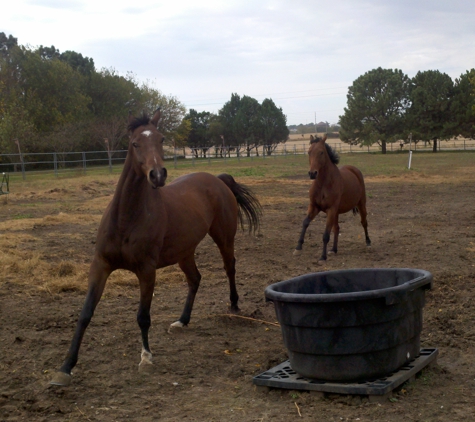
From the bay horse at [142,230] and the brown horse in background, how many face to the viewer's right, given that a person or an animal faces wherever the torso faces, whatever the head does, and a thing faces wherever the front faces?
0

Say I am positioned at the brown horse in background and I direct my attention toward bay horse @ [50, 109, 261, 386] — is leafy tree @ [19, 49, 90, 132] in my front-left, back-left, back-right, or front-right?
back-right

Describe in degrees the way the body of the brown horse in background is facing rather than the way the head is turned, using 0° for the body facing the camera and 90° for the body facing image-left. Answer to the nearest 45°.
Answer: approximately 45°

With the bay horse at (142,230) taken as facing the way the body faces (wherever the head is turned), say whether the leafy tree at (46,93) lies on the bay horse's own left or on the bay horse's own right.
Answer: on the bay horse's own right

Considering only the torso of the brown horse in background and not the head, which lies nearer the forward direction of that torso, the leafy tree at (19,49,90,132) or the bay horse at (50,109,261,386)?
the bay horse

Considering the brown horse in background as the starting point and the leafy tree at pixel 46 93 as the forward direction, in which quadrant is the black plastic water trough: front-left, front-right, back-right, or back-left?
back-left

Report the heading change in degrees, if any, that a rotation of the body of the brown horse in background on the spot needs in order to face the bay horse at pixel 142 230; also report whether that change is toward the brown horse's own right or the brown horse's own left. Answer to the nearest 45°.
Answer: approximately 45° to the brown horse's own left

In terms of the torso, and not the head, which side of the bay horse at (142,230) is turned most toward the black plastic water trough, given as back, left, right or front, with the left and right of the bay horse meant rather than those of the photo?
left

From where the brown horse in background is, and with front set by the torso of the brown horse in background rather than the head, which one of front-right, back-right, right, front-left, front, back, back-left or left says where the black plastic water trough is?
front-left
